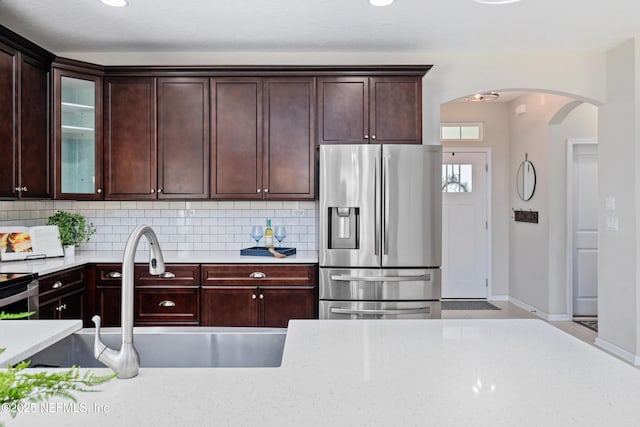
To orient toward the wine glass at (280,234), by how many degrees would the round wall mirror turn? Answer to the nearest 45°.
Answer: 0° — it already faces it

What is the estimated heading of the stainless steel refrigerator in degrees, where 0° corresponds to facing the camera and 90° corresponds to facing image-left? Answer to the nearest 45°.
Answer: approximately 0°

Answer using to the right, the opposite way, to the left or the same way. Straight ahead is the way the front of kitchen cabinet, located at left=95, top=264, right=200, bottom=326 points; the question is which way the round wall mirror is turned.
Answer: to the right

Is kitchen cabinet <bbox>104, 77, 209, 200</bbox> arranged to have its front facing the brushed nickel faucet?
yes

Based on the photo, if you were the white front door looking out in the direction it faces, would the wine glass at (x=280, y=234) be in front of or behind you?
in front

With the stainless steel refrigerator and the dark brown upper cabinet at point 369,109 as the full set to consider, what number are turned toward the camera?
2

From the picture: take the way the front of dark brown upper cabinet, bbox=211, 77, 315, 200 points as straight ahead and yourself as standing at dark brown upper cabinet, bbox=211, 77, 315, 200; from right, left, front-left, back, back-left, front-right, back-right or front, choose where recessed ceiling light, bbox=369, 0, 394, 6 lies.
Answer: front-left

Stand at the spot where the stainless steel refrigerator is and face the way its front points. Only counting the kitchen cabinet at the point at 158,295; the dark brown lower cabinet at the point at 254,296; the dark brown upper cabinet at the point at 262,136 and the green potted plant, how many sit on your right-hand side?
4

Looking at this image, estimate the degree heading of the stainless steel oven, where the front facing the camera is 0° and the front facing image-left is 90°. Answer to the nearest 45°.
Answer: approximately 315°

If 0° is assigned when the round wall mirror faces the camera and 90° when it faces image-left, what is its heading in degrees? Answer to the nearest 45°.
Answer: approximately 45°

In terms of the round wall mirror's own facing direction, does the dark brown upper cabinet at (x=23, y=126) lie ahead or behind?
ahead

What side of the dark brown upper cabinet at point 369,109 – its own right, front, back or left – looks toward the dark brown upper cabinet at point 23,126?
right
